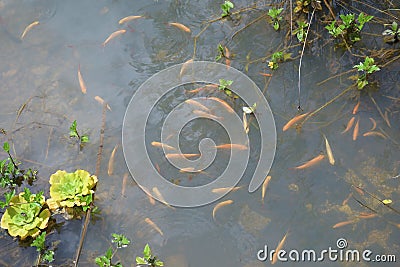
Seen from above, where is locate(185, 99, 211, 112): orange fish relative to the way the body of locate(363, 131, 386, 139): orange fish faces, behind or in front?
in front

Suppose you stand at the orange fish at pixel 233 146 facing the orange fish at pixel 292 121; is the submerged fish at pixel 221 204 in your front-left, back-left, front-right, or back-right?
back-right

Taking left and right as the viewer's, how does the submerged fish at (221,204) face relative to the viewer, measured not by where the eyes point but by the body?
facing away from the viewer and to the right of the viewer

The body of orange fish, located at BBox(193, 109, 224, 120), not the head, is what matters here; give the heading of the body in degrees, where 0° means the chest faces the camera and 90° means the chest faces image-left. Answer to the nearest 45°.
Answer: approximately 90°

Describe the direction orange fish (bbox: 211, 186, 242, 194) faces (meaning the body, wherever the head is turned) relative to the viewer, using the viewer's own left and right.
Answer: facing to the left of the viewer

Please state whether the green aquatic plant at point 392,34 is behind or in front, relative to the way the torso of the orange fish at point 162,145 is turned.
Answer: behind

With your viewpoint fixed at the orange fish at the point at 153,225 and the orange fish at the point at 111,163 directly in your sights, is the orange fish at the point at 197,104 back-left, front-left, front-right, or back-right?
front-right

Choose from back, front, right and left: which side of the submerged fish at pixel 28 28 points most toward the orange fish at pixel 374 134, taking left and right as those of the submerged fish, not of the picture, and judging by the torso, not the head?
right

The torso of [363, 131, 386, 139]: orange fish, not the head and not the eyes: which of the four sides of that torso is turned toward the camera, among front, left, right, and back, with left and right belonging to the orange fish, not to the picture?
left

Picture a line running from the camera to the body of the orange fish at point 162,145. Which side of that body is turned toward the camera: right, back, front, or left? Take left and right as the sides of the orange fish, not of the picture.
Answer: left

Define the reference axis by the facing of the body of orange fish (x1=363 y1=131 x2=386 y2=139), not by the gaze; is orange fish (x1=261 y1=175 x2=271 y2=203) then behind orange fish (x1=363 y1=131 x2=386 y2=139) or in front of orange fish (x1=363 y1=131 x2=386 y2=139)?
in front

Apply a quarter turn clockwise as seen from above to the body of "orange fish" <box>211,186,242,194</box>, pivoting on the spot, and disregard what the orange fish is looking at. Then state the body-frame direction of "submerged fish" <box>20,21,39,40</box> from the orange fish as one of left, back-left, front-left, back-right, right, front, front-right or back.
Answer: front-left

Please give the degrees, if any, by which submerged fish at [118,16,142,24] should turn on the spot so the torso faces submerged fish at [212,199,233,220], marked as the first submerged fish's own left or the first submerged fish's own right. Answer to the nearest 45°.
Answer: approximately 90° to the first submerged fish's own left

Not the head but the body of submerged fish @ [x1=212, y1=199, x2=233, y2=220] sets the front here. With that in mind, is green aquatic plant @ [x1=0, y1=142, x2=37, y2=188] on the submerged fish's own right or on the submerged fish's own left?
on the submerged fish's own left
